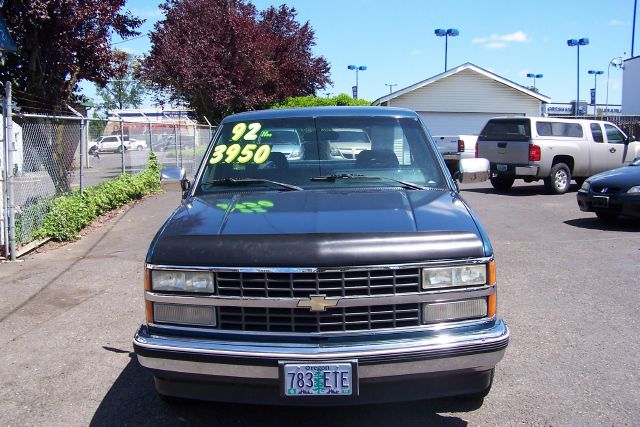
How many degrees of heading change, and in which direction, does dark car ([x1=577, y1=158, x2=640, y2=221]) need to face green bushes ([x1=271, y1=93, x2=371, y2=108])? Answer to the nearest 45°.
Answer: approximately 90° to its right

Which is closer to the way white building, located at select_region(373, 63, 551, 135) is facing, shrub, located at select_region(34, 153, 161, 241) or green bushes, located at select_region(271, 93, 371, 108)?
the shrub

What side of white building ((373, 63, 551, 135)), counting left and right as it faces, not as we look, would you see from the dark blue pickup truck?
front

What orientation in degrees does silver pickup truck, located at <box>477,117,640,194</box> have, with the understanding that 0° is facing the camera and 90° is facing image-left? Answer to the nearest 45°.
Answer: approximately 225°

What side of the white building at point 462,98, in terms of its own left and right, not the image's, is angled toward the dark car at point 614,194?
front

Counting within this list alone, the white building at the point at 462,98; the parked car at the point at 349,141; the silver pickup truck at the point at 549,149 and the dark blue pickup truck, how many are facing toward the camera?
3

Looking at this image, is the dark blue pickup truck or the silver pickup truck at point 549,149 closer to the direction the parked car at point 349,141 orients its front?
the dark blue pickup truck

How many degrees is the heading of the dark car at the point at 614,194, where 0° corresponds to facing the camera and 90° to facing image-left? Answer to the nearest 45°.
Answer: approximately 45°

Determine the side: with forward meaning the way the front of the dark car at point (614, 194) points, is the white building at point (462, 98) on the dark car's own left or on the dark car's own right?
on the dark car's own right

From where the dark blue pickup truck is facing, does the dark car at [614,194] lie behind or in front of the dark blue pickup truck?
behind

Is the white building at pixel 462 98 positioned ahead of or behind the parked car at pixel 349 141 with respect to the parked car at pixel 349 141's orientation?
behind
